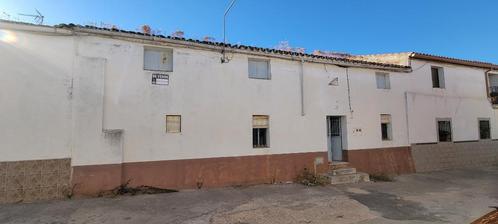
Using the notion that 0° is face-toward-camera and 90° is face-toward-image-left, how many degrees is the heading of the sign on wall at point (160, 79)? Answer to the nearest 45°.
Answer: approximately 0°
